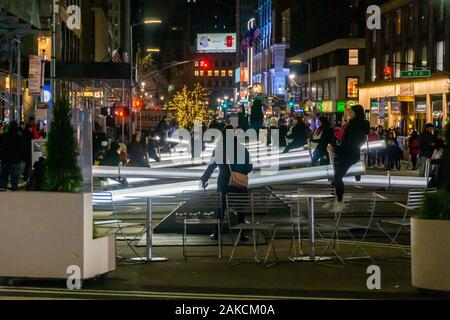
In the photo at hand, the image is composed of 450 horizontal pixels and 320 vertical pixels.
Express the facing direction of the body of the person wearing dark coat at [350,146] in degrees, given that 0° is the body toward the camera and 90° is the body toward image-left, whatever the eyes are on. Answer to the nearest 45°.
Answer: approximately 90°

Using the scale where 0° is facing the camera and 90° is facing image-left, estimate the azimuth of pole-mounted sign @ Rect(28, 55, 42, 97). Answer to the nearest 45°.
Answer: approximately 0°
